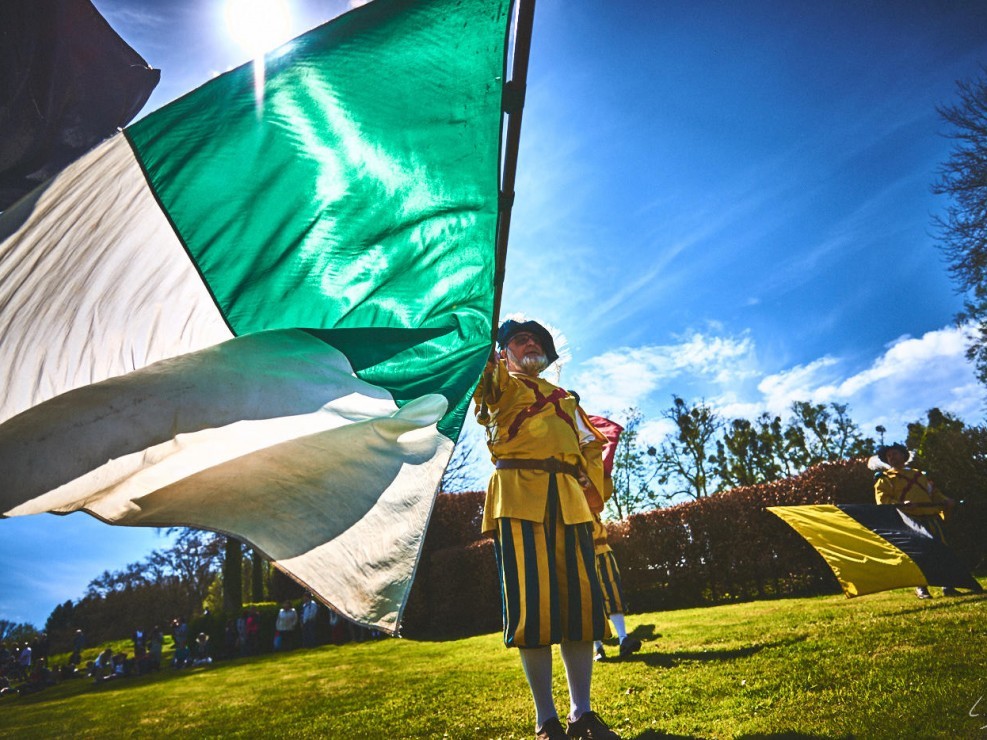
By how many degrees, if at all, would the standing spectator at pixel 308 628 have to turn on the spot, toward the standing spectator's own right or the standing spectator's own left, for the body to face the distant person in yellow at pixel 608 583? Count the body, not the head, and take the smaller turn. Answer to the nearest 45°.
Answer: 0° — they already face them

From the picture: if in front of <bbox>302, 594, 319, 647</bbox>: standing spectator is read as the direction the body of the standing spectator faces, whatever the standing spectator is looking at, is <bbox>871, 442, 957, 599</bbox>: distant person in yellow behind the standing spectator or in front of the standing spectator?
in front

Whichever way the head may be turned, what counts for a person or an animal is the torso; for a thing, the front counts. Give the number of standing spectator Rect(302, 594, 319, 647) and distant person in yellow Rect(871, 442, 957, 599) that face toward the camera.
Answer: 2

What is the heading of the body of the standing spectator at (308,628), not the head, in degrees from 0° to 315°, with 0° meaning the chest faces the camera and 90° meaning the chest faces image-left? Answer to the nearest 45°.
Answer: approximately 0°

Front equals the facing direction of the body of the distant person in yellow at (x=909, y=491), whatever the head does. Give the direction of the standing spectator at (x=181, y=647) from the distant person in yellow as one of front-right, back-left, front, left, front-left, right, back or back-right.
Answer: right

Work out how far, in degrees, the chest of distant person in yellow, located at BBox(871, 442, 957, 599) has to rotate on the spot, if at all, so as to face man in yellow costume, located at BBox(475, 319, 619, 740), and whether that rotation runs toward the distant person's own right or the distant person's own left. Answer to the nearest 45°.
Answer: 0° — they already face them

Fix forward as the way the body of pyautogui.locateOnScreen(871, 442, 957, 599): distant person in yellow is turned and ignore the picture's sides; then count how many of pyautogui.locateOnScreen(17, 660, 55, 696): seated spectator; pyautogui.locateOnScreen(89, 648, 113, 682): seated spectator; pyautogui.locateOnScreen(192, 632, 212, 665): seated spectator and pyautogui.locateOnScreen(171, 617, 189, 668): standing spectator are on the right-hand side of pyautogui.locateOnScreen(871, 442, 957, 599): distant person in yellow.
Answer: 4

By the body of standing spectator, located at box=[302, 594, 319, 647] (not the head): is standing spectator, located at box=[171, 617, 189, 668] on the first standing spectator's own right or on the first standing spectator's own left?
on the first standing spectator's own right

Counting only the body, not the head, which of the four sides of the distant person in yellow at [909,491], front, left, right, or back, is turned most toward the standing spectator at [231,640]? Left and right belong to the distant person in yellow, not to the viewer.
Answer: right

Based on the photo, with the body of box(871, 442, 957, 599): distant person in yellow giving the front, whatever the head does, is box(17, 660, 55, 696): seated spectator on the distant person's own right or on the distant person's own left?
on the distant person's own right

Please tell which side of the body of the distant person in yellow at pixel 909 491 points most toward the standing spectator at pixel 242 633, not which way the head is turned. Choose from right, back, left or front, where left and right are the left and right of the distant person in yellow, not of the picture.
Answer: right

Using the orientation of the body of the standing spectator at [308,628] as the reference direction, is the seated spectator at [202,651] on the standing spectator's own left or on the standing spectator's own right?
on the standing spectator's own right

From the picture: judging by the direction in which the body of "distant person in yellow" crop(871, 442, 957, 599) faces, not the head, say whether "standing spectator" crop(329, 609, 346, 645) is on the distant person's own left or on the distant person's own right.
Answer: on the distant person's own right
